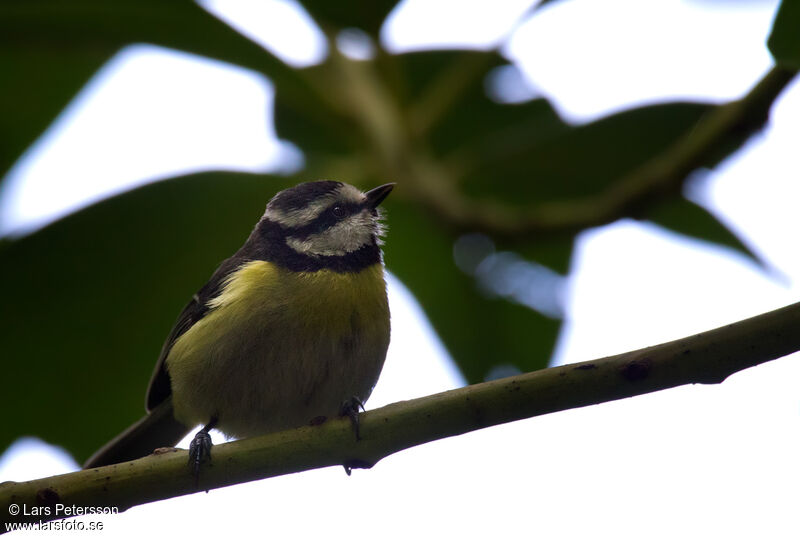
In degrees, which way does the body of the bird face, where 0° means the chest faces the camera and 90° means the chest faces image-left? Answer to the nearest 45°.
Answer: approximately 315°

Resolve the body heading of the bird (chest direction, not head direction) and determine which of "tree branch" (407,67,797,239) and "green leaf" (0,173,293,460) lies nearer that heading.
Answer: the tree branch

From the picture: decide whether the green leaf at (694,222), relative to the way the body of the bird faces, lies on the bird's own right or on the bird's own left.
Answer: on the bird's own left

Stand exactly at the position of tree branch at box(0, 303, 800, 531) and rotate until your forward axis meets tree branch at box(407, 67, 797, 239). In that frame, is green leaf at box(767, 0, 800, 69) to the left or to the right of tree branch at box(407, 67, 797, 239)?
right

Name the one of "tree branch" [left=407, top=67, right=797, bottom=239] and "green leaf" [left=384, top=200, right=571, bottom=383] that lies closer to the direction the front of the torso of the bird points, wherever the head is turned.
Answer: the tree branch

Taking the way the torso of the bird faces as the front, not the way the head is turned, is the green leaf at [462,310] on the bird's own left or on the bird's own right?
on the bird's own left

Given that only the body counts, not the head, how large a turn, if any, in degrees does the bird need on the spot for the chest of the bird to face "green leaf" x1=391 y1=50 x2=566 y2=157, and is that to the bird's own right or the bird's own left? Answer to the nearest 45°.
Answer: approximately 90° to the bird's own left

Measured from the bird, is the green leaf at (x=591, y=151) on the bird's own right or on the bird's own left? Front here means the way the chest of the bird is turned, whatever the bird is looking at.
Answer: on the bird's own left

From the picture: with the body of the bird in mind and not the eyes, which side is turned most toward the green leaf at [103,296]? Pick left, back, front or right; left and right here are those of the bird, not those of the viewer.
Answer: back
